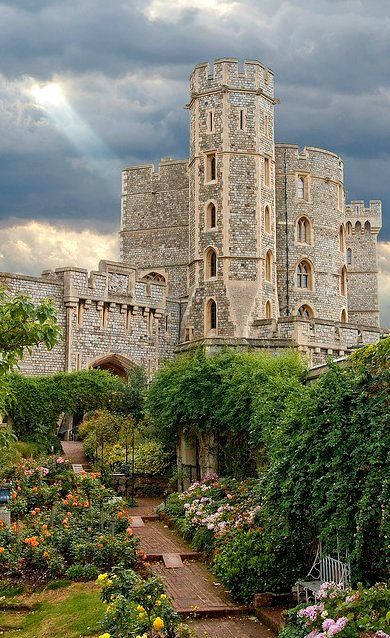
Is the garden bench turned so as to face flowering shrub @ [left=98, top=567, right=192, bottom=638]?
yes

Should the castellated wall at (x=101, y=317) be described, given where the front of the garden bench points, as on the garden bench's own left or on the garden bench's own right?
on the garden bench's own right

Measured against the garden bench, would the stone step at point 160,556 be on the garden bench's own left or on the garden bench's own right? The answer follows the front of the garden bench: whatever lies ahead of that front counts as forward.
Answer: on the garden bench's own right

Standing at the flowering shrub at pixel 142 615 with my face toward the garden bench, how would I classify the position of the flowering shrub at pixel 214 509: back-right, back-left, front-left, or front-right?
front-left

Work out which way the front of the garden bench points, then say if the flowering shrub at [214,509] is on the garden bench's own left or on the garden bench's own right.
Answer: on the garden bench's own right

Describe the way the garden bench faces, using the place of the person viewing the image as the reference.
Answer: facing the viewer and to the left of the viewer

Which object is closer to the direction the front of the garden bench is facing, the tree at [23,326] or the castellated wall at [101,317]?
the tree

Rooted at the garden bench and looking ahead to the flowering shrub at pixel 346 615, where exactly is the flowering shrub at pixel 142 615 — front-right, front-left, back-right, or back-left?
front-right
